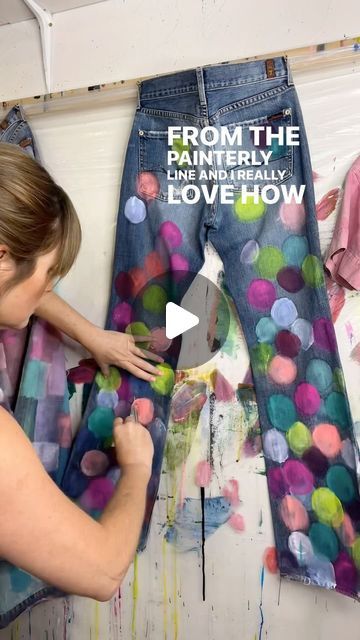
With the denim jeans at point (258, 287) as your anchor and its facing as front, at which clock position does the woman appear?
The woman is roughly at 7 o'clock from the denim jeans.

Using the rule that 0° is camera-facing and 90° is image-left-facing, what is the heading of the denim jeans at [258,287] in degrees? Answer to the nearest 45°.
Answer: approximately 180°

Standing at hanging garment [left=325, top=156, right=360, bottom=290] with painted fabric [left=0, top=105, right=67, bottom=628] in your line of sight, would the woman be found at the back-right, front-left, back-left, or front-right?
front-left
